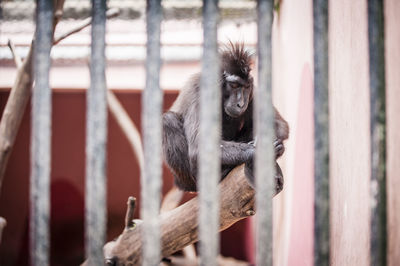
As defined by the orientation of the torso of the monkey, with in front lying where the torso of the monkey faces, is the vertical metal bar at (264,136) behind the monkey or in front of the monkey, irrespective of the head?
in front

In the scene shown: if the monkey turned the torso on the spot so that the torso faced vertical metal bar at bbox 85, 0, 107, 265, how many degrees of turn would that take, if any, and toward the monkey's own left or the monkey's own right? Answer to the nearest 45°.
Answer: approximately 45° to the monkey's own right

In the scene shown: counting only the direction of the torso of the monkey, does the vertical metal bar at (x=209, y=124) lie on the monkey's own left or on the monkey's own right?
on the monkey's own right

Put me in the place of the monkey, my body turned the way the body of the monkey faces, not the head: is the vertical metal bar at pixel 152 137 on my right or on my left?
on my right

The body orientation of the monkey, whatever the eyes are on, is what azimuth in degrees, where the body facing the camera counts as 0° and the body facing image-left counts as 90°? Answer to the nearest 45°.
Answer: approximately 315°
